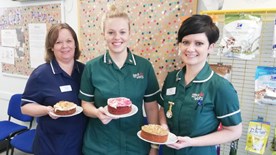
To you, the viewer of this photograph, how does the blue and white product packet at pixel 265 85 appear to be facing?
facing the viewer

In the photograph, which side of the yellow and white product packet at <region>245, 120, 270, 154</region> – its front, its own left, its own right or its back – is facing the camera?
front

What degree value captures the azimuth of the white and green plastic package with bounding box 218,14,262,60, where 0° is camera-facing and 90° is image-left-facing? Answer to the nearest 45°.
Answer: approximately 0°

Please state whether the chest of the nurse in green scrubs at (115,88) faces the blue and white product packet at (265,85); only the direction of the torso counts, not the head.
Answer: no

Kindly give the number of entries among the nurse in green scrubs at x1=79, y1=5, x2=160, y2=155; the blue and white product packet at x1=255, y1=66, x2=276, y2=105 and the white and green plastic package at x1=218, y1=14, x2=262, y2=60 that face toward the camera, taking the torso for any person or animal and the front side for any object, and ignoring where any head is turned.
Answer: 3

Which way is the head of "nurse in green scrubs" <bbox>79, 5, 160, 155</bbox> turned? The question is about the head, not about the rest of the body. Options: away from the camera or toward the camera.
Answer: toward the camera

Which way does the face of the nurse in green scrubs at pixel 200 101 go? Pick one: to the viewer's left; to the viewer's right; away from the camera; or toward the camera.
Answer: toward the camera

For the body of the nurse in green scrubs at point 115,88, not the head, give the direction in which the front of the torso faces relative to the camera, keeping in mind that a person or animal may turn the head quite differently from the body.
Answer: toward the camera

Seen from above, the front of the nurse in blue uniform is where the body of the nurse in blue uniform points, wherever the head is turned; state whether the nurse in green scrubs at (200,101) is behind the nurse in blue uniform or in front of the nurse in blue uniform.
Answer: in front

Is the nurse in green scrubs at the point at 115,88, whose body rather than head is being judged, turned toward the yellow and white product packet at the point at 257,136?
no

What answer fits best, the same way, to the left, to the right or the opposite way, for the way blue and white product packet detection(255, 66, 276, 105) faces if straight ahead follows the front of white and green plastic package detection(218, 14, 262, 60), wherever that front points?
the same way

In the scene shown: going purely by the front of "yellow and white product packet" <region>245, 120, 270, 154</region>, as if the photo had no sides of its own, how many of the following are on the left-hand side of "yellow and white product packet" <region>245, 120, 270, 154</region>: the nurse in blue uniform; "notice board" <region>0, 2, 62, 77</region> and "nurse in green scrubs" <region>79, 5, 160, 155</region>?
0

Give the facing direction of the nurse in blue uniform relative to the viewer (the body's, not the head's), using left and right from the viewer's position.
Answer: facing the viewer and to the right of the viewer

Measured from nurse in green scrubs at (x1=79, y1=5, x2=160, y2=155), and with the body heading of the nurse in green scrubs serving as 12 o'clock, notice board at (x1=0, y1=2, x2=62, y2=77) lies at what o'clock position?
The notice board is roughly at 5 o'clock from the nurse in green scrubs.
